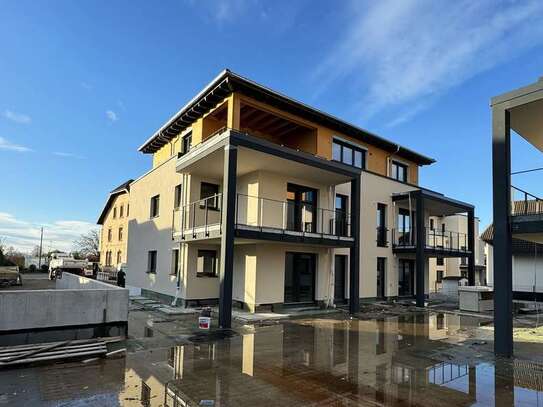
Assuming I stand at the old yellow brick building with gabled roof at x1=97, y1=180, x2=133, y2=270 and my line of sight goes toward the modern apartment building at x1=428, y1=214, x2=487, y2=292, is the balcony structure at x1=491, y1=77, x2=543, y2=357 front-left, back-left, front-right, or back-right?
front-right

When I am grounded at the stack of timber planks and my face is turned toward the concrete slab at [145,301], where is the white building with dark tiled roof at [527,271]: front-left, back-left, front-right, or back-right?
front-right

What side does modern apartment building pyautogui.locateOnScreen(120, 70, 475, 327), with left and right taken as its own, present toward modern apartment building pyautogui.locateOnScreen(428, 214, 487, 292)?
left

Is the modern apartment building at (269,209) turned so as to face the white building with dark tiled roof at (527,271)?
no

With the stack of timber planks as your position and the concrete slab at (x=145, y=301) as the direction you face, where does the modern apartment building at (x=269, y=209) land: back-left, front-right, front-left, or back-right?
front-right

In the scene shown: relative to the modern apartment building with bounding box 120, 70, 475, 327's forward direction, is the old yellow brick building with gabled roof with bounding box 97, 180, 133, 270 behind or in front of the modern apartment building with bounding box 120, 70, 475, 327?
behind

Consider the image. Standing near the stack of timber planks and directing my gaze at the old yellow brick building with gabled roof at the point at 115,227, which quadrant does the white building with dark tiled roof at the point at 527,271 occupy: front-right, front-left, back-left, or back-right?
front-right

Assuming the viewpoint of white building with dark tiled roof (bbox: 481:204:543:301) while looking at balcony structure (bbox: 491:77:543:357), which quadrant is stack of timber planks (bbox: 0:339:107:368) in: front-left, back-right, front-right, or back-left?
front-right

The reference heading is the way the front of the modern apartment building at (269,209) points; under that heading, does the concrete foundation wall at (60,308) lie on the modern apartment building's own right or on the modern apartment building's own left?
on the modern apartment building's own right
